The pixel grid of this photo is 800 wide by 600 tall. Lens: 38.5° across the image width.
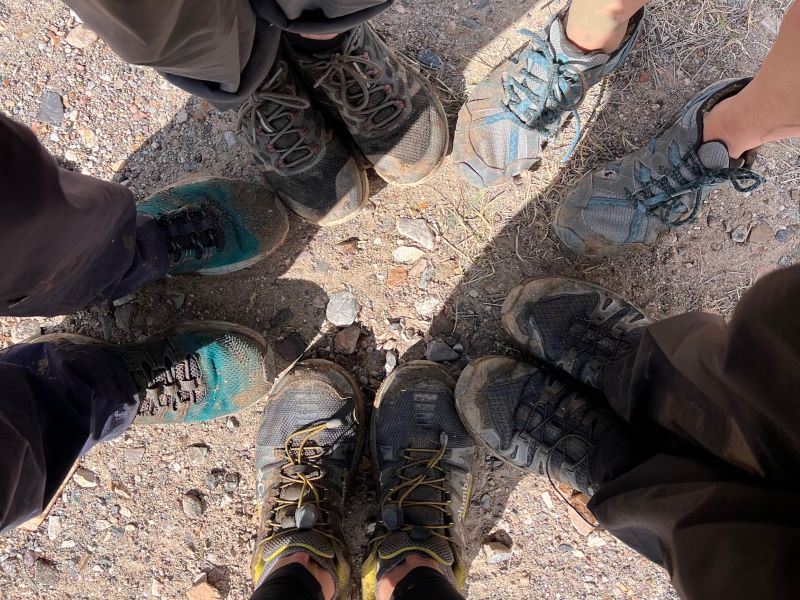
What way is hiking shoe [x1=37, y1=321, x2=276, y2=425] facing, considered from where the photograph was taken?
facing to the right of the viewer

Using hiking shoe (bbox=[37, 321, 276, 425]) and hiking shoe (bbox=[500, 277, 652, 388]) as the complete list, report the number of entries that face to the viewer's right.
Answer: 1

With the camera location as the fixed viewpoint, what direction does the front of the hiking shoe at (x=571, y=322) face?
facing away from the viewer and to the left of the viewer

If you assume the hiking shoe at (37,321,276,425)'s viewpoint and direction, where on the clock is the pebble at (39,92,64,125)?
The pebble is roughly at 8 o'clock from the hiking shoe.

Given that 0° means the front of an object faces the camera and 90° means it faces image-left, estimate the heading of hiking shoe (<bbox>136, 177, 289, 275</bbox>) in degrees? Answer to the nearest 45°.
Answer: approximately 270°

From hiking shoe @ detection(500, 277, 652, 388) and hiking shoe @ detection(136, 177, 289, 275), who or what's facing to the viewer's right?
hiking shoe @ detection(136, 177, 289, 275)
